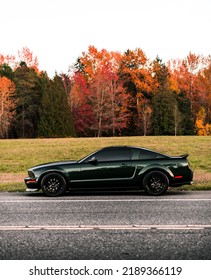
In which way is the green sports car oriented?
to the viewer's left
